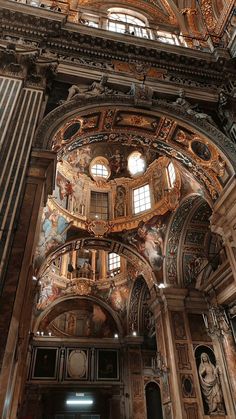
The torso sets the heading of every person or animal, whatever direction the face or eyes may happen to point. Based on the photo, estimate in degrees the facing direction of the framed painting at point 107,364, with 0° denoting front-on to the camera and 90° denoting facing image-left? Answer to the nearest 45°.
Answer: approximately 0°

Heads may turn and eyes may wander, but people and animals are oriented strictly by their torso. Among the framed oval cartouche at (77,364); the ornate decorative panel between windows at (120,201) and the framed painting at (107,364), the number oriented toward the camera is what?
3

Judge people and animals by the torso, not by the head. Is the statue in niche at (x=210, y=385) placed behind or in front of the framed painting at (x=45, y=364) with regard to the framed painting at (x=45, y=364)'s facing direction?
in front

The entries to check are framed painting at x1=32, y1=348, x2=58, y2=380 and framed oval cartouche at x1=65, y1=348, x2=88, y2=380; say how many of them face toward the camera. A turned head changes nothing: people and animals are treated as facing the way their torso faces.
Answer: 2

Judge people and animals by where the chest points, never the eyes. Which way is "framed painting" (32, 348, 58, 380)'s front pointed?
toward the camera

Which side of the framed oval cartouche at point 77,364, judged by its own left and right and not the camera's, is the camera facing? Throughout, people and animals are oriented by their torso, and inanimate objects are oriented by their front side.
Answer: front

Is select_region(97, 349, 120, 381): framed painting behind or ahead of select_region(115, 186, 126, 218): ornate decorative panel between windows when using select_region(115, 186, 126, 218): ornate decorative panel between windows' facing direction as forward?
behind

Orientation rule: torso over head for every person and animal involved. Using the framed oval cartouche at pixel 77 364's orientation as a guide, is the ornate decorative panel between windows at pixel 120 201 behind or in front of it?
in front

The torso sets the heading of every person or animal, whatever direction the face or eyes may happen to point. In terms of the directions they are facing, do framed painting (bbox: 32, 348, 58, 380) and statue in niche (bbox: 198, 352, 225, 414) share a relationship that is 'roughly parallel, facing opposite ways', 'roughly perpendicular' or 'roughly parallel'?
roughly parallel

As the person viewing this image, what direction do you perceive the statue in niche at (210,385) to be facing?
facing the viewer and to the left of the viewer

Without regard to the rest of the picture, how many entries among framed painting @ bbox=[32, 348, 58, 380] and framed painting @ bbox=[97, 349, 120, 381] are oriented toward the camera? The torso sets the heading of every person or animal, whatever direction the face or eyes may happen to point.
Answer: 2

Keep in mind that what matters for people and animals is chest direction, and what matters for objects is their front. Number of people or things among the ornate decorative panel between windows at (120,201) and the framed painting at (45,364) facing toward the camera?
2

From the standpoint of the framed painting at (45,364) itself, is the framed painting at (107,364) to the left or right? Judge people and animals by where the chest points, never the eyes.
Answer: on its left

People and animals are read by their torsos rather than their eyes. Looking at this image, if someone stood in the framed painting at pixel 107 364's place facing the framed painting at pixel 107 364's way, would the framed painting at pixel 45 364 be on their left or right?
on their right

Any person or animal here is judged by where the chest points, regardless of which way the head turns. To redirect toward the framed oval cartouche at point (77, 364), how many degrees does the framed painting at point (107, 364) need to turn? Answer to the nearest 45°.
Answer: approximately 90° to its right
